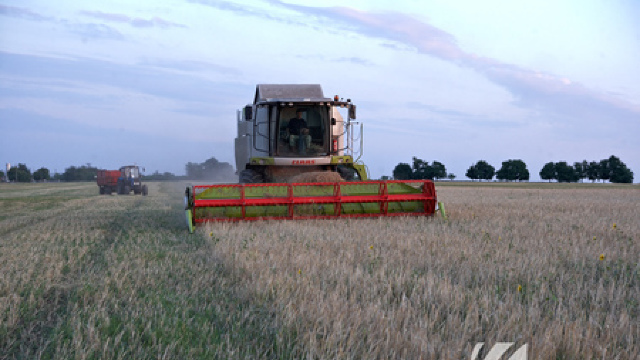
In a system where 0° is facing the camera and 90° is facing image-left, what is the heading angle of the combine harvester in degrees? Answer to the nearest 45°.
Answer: approximately 0°

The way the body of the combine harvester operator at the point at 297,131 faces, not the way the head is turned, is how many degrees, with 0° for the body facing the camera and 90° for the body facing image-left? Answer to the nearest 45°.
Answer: approximately 0°
